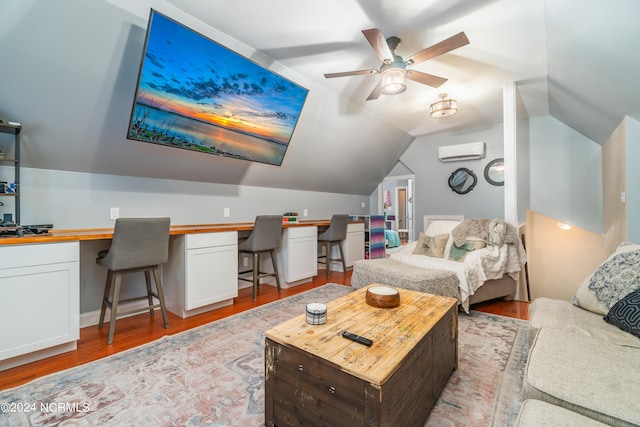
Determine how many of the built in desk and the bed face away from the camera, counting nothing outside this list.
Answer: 0

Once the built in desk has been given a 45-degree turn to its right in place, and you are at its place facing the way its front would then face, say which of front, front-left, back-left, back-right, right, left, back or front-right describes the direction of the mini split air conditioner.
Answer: left

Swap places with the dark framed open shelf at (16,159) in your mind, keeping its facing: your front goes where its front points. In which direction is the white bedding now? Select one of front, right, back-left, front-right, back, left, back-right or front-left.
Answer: front

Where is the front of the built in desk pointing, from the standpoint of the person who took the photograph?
facing the viewer and to the right of the viewer

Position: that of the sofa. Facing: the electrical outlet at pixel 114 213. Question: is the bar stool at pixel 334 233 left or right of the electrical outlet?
right

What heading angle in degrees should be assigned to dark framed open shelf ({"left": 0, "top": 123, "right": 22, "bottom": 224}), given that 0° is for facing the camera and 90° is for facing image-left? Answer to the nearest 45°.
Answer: approximately 315°

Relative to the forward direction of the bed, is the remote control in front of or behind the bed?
in front

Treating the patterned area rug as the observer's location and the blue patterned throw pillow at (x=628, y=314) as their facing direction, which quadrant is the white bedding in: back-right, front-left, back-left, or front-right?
front-left

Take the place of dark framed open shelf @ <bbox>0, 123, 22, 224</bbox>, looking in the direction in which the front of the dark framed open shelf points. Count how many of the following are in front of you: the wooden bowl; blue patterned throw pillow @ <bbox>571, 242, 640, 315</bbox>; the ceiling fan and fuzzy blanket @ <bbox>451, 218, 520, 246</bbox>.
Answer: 4

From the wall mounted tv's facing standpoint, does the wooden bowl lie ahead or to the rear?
ahead

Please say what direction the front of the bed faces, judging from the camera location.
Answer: facing the viewer and to the left of the viewer

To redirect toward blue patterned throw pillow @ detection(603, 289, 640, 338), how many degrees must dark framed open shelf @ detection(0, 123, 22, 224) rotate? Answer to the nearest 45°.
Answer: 0° — it already faces it

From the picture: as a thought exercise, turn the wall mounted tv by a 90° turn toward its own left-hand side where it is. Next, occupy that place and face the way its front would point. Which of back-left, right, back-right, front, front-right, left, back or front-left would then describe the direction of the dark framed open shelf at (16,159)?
back-left

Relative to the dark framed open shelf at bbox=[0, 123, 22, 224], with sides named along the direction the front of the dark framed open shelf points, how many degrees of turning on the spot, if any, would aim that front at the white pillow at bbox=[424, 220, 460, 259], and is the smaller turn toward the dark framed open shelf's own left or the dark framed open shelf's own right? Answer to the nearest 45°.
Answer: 0° — it already faces it

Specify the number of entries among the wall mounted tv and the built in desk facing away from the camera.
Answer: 0

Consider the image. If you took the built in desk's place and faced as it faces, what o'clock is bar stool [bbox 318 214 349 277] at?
The bar stool is roughly at 10 o'clock from the built in desk.
